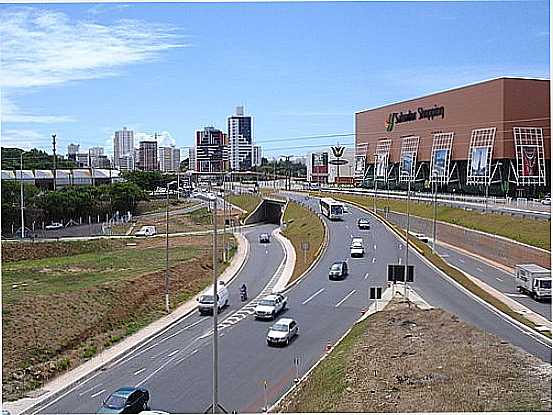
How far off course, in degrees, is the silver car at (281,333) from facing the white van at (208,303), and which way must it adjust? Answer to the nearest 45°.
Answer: approximately 90° to its right

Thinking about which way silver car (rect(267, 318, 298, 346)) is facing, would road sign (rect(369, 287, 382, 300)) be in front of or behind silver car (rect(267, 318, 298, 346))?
behind

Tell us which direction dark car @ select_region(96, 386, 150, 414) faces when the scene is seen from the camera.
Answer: facing the viewer and to the left of the viewer

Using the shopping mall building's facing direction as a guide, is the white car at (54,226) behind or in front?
in front

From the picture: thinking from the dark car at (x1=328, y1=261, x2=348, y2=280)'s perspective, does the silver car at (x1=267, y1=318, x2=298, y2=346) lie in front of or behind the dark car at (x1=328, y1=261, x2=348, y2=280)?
in front

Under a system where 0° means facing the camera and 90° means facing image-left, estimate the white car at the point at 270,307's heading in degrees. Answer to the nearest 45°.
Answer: approximately 45°

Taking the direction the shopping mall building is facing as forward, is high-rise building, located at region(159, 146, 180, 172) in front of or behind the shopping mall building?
in front

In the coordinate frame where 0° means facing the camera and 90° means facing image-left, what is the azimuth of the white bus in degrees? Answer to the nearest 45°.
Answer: approximately 315°

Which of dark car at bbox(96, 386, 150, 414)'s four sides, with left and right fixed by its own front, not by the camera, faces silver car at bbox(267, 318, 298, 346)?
back

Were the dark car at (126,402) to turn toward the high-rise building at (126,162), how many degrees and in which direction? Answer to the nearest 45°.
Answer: approximately 135° to its right
